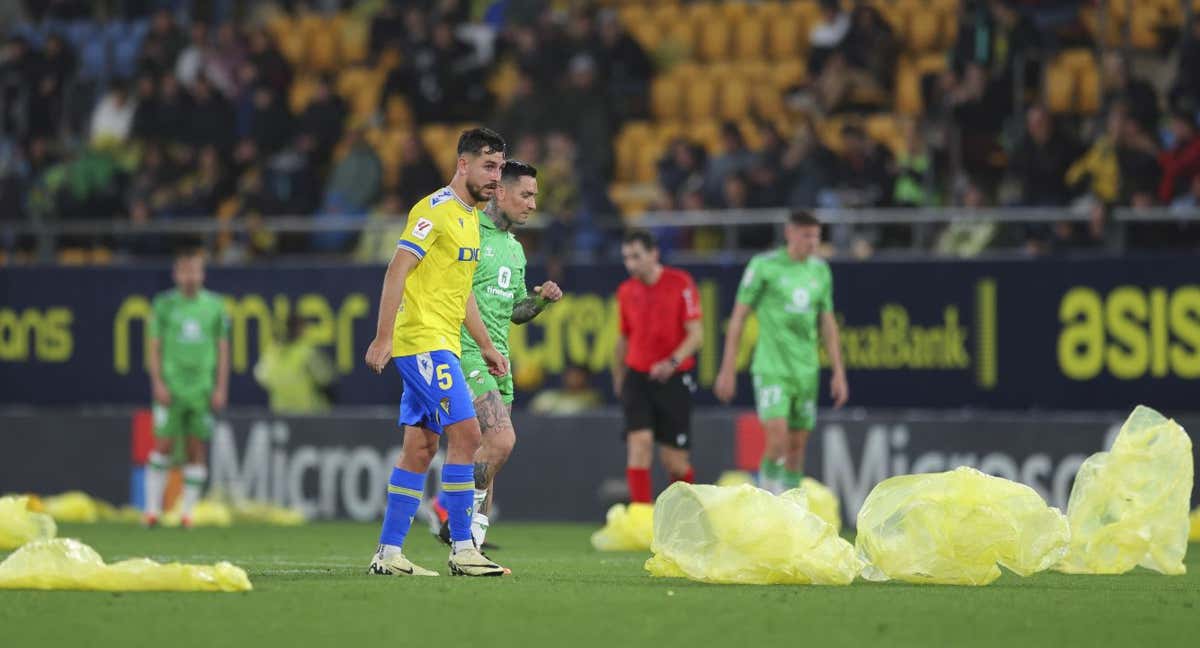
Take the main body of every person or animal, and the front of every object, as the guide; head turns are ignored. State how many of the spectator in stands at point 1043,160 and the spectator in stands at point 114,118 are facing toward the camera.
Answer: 2

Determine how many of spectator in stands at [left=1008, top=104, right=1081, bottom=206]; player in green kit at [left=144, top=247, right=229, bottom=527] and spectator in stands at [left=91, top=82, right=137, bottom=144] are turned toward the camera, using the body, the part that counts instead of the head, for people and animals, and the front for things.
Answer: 3

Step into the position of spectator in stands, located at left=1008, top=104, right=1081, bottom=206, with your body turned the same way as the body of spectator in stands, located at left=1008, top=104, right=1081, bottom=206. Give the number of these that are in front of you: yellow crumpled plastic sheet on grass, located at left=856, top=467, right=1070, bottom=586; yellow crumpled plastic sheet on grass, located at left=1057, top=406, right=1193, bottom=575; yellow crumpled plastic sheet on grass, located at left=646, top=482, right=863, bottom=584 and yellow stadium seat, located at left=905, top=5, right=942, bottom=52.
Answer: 3

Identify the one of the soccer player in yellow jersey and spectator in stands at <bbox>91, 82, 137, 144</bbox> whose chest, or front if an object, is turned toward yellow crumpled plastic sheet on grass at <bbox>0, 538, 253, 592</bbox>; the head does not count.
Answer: the spectator in stands

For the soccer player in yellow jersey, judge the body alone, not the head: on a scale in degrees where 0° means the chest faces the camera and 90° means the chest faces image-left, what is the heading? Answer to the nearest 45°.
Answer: approximately 315°
